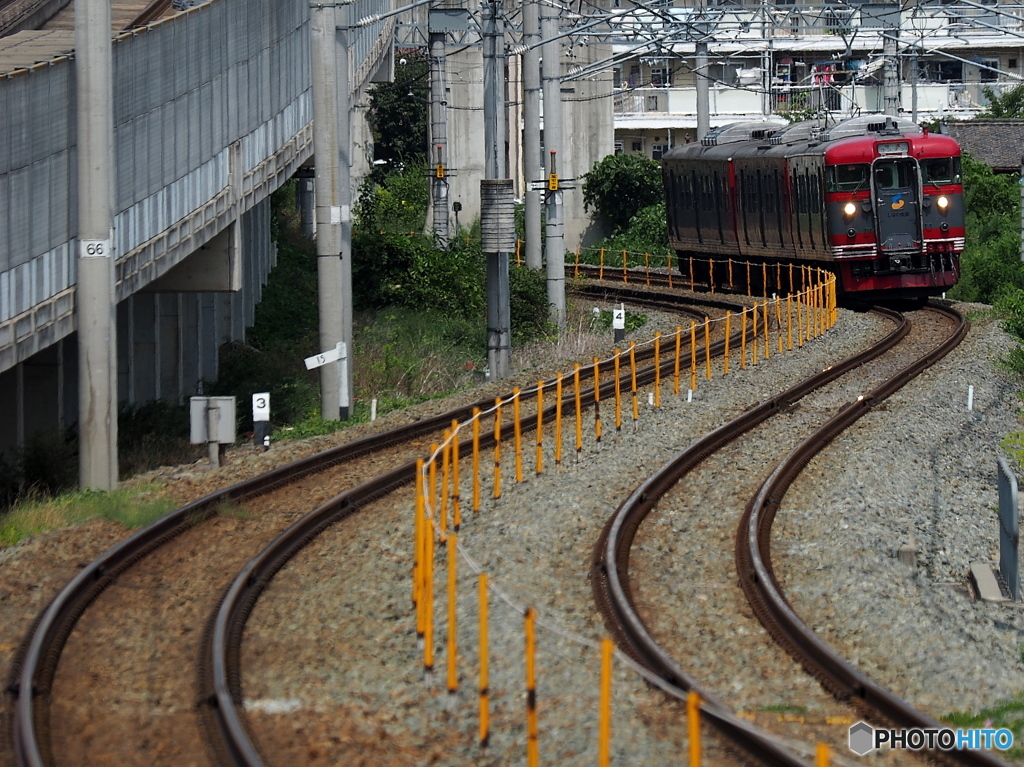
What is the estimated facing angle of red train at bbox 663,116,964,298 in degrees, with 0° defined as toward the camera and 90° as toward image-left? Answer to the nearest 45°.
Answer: approximately 0°

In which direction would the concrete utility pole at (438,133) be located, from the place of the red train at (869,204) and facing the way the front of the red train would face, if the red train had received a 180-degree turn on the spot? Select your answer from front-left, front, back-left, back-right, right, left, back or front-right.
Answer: front-left

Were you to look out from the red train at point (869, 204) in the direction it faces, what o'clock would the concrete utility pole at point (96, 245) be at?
The concrete utility pole is roughly at 1 o'clock from the red train.

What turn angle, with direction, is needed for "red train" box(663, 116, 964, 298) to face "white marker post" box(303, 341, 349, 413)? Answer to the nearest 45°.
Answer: approximately 45° to its right

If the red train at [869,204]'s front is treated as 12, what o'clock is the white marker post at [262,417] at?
The white marker post is roughly at 1 o'clock from the red train.

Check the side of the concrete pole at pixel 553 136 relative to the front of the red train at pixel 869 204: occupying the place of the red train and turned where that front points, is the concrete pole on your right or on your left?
on your right
